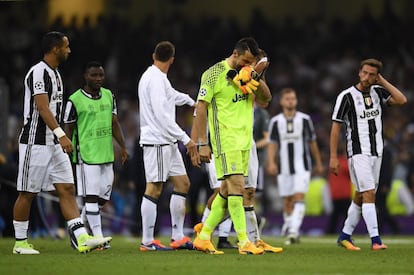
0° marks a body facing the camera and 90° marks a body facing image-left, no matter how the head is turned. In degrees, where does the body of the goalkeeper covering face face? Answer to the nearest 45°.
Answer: approximately 315°

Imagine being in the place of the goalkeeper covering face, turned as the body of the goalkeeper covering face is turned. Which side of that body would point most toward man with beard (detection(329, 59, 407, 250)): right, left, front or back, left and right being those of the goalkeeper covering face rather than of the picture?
left

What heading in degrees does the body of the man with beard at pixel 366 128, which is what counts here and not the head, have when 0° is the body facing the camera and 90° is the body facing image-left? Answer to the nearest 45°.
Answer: approximately 315°

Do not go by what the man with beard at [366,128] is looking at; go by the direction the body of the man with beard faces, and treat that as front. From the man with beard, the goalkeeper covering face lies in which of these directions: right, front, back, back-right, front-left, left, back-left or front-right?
right
